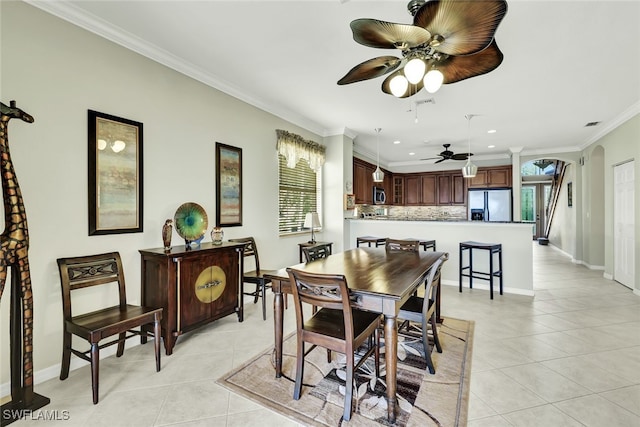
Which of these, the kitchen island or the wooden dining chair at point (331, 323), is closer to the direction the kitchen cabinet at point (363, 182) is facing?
the kitchen island

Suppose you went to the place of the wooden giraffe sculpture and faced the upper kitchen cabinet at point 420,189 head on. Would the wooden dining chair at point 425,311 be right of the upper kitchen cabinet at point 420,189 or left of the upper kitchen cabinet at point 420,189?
right

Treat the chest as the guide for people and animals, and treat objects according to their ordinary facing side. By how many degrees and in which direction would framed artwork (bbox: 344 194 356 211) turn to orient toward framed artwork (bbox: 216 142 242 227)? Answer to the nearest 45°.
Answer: approximately 90° to its right

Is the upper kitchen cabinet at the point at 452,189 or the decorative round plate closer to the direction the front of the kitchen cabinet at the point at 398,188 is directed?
the decorative round plate

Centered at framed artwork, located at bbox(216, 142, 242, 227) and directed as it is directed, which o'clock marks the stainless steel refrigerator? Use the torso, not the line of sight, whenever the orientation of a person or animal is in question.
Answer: The stainless steel refrigerator is roughly at 10 o'clock from the framed artwork.

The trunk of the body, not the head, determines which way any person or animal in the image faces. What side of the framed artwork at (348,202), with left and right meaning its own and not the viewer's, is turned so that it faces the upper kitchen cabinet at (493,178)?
left

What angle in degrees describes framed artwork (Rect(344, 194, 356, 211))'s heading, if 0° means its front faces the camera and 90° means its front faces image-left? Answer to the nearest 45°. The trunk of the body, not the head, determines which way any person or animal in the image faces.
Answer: approximately 315°

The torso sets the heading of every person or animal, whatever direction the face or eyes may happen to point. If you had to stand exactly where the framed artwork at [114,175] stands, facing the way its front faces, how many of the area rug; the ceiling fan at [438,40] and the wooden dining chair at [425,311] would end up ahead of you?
3
